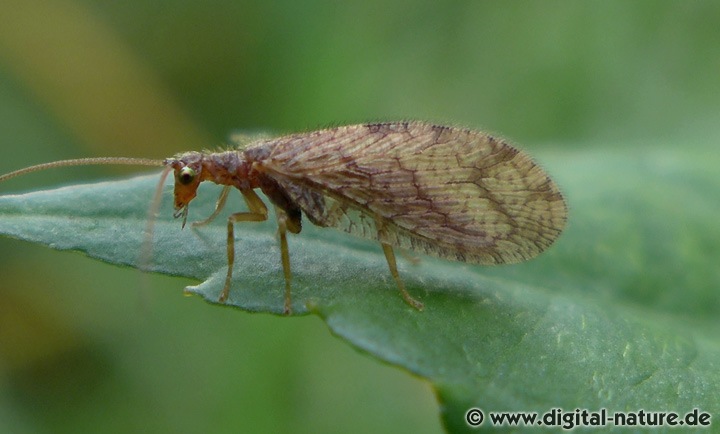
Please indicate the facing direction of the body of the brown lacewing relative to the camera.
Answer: to the viewer's left
